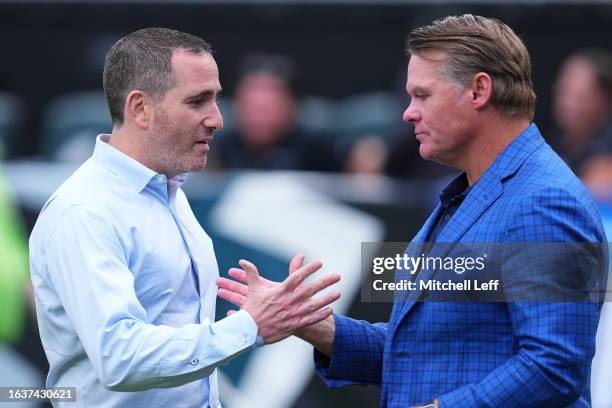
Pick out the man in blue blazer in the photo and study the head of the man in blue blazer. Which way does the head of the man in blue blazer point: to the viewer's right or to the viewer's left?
to the viewer's left

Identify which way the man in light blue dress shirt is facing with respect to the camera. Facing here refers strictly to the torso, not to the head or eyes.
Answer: to the viewer's right

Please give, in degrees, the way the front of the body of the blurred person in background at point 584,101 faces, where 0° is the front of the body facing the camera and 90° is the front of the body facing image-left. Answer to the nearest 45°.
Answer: approximately 45°

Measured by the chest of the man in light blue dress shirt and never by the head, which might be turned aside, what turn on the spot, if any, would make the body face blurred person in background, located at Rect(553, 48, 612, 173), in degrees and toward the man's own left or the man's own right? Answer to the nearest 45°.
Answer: approximately 45° to the man's own left

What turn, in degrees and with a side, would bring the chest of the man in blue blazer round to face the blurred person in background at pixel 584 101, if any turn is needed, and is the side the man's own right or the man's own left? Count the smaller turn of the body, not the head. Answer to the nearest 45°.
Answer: approximately 90° to the man's own right

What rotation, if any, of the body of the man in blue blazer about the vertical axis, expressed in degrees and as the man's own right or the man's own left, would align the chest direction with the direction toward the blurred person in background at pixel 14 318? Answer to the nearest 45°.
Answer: approximately 45° to the man's own right

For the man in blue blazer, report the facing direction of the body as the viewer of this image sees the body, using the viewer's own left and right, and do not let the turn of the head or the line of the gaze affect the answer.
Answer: facing to the left of the viewer
